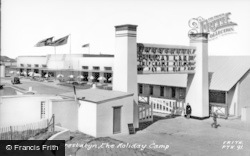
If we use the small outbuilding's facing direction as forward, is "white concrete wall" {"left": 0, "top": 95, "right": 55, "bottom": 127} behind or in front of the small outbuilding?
behind

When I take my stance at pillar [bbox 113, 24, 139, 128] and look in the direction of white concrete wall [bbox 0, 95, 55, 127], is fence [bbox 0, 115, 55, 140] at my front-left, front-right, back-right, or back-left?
front-left

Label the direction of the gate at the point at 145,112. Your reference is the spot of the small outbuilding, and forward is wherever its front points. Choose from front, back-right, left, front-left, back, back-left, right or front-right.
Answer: left

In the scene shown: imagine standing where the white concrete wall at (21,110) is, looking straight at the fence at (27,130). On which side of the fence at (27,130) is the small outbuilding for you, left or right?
left

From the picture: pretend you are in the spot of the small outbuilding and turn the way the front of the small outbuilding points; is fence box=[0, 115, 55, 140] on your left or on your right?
on your right

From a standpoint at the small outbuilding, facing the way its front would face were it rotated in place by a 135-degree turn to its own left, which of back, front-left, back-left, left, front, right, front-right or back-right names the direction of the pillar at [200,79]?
front-right
